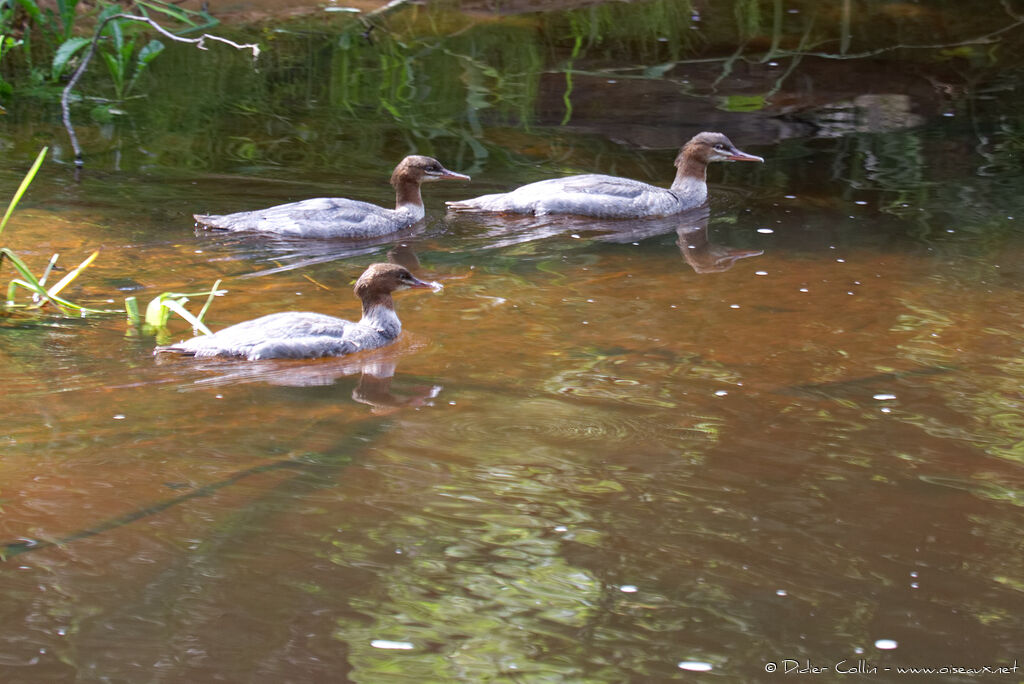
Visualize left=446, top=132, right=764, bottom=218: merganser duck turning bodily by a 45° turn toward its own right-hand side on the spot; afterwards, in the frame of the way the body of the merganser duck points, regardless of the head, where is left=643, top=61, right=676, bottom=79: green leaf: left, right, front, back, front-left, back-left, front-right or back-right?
back-left

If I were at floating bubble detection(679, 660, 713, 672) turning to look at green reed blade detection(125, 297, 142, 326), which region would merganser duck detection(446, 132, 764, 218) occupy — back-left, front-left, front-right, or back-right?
front-right

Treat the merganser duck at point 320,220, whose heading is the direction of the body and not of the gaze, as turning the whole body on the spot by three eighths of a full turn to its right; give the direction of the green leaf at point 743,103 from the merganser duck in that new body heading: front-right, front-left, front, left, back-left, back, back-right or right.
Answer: back

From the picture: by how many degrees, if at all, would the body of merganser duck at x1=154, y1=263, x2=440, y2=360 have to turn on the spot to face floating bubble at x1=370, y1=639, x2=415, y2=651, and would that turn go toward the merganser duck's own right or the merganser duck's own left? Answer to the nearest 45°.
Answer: approximately 90° to the merganser duck's own right

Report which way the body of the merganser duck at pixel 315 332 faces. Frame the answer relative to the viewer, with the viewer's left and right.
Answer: facing to the right of the viewer

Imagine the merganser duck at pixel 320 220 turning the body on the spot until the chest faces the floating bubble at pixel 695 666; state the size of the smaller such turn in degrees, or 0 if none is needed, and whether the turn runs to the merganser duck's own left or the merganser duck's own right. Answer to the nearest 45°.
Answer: approximately 90° to the merganser duck's own right

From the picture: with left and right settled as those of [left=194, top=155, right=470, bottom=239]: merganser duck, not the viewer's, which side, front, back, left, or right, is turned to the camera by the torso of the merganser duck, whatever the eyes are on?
right

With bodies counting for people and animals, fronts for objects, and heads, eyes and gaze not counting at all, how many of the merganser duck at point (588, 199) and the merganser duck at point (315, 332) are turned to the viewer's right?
2

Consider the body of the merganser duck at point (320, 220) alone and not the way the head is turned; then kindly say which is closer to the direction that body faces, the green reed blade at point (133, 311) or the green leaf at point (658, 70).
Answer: the green leaf

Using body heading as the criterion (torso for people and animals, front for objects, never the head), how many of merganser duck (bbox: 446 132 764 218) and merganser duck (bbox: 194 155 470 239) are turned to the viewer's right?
2

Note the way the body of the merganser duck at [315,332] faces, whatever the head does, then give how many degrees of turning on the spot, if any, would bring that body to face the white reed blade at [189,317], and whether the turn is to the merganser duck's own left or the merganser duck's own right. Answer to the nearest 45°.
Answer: approximately 180°

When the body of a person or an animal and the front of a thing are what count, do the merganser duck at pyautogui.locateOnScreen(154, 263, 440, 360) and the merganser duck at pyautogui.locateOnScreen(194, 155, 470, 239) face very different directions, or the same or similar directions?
same or similar directions

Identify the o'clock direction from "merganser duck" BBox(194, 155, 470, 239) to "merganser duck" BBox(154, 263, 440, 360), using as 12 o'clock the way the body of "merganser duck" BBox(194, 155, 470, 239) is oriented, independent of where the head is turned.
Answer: "merganser duck" BBox(154, 263, 440, 360) is roughly at 3 o'clock from "merganser duck" BBox(194, 155, 470, 239).

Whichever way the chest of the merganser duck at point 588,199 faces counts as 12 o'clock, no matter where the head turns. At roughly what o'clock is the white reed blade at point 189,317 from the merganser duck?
The white reed blade is roughly at 4 o'clock from the merganser duck.

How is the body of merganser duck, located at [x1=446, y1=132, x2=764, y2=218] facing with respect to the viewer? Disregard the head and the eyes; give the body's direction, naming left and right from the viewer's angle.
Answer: facing to the right of the viewer

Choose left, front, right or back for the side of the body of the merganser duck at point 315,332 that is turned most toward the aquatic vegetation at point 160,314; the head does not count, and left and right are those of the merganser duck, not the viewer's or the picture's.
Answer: back
